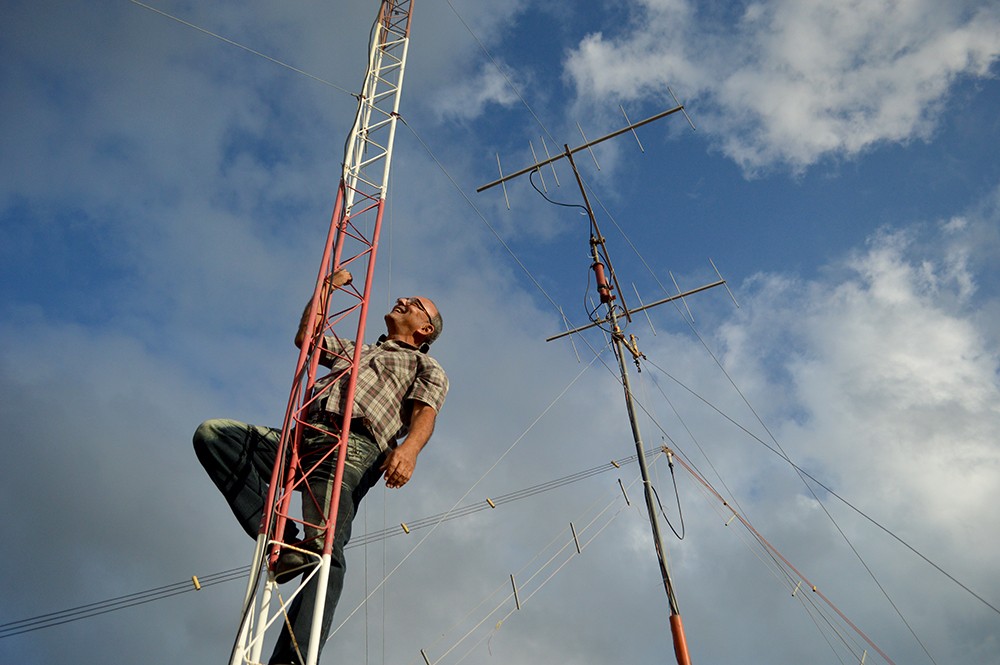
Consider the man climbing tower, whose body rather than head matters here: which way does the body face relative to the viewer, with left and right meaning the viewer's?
facing the viewer and to the left of the viewer
